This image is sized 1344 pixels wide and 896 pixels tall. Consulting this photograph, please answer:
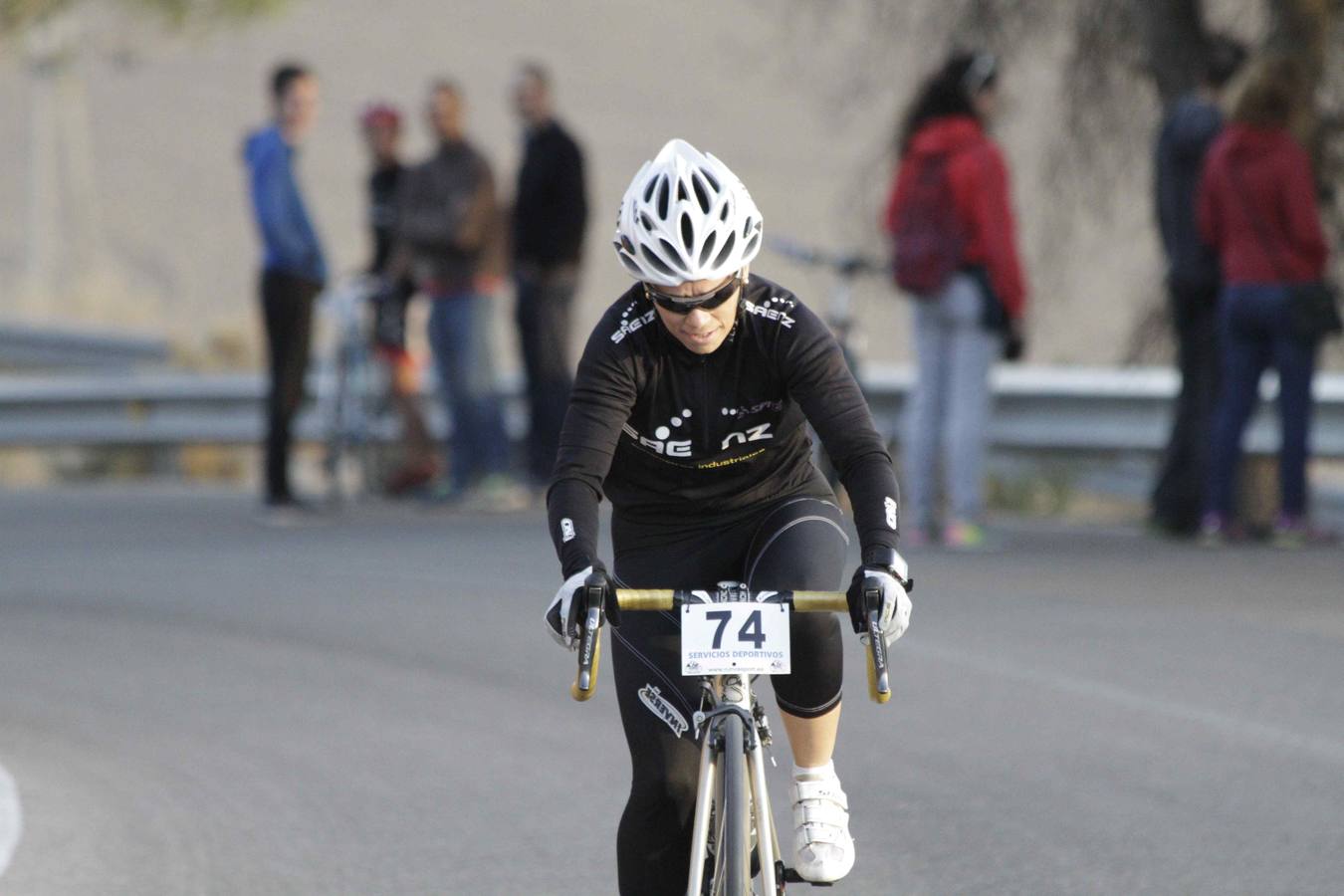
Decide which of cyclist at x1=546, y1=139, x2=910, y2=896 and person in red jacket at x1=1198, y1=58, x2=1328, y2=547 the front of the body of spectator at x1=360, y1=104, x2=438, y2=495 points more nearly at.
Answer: the cyclist

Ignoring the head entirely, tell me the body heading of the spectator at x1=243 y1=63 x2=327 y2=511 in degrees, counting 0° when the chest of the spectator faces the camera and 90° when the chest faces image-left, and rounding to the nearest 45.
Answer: approximately 270°

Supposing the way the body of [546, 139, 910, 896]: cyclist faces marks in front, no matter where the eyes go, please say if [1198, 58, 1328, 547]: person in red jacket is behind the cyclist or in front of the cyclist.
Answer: behind

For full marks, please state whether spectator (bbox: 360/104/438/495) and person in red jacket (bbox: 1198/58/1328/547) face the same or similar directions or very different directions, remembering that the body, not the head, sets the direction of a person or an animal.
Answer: very different directions
